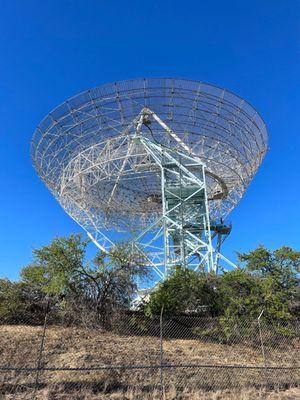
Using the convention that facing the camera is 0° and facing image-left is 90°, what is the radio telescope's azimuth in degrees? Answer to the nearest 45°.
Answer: approximately 180°

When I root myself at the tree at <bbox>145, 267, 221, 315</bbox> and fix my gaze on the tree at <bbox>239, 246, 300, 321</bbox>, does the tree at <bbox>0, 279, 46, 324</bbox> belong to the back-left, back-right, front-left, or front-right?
back-right
